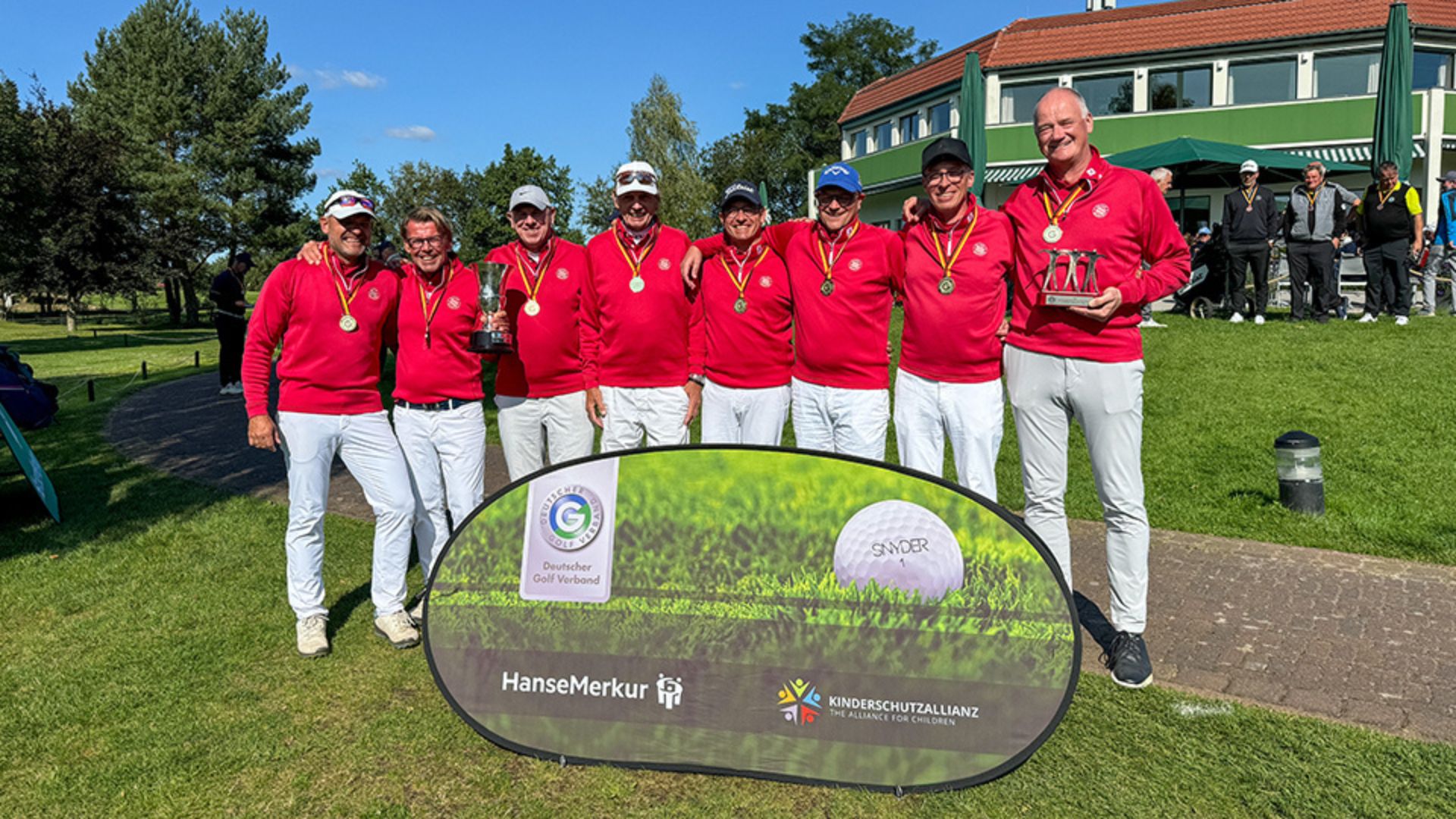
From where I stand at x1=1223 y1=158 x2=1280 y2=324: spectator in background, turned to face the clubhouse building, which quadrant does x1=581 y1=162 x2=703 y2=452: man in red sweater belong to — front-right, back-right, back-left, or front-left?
back-left

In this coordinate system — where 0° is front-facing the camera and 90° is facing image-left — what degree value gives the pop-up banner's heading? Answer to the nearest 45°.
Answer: approximately 0°

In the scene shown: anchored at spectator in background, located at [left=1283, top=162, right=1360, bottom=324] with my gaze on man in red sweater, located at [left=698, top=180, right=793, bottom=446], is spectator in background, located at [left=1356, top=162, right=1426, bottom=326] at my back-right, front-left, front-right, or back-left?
back-left

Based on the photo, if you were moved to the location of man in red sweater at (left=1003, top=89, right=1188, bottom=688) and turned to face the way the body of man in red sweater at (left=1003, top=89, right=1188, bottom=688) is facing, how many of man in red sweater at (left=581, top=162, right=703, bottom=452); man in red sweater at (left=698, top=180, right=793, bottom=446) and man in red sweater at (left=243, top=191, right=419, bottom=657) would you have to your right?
3

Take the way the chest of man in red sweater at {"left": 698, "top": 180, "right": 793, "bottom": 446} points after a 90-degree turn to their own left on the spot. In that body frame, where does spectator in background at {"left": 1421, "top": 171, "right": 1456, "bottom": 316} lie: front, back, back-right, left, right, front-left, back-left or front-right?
front-left

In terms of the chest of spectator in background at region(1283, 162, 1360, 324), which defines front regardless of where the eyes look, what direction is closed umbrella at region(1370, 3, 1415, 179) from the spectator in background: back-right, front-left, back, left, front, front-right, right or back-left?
back

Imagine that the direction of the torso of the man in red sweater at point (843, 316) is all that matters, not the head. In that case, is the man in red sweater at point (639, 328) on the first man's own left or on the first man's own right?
on the first man's own right

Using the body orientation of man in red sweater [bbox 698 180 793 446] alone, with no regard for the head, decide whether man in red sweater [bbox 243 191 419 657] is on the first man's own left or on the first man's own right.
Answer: on the first man's own right
